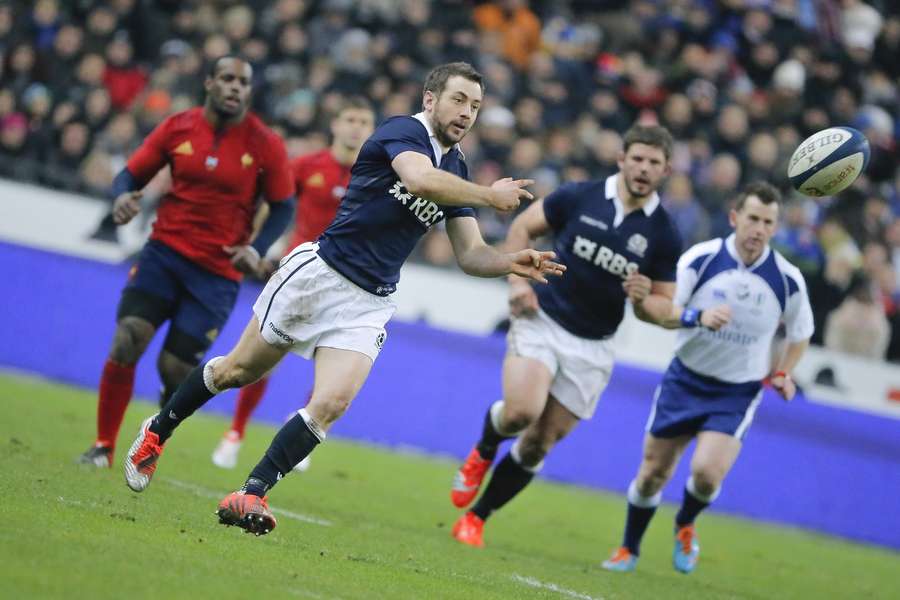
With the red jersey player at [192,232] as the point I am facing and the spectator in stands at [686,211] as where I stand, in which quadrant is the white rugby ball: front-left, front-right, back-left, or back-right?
front-left

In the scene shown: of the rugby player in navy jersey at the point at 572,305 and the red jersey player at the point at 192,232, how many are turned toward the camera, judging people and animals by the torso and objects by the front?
2

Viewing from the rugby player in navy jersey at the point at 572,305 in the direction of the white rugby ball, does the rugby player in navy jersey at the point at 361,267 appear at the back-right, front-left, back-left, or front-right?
back-right

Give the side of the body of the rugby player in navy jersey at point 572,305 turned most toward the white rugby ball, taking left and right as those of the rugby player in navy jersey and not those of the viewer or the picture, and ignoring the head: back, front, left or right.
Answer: left

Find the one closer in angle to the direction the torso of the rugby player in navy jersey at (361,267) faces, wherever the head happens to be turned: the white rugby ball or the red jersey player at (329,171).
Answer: the white rugby ball

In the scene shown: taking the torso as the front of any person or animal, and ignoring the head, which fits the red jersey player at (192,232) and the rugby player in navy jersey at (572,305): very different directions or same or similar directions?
same or similar directions

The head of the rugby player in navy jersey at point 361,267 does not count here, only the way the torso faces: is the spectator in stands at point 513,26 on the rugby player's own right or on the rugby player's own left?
on the rugby player's own left

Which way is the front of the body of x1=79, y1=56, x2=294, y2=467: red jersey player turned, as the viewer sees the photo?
toward the camera

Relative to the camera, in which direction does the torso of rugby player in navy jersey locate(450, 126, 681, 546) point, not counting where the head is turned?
toward the camera

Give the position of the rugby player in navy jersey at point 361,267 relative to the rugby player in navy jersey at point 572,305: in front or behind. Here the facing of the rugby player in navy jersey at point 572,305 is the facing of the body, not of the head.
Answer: in front

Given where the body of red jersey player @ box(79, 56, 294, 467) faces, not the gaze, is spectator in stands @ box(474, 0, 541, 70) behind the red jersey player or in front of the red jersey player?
behind

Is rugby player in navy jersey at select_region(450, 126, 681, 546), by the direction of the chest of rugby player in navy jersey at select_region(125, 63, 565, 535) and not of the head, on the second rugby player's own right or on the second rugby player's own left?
on the second rugby player's own left

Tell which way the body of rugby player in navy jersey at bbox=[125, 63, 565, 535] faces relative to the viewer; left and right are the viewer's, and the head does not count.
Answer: facing the viewer and to the right of the viewer

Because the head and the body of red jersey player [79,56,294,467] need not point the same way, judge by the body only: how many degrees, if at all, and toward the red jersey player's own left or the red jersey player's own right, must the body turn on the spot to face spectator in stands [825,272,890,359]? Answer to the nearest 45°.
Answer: approximately 135° to the red jersey player's own left
